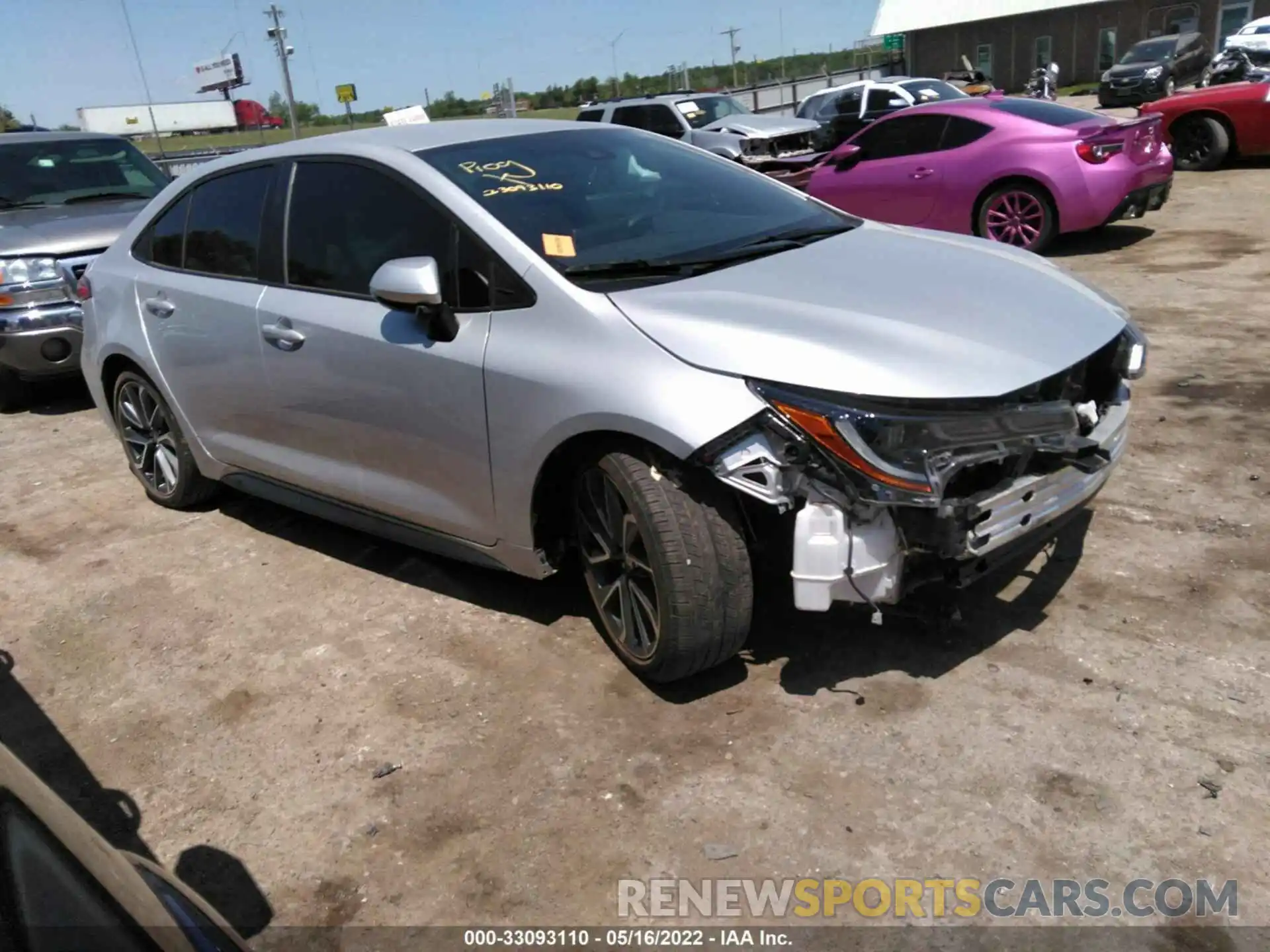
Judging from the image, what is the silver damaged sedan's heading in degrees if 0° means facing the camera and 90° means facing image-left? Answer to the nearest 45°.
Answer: approximately 315°

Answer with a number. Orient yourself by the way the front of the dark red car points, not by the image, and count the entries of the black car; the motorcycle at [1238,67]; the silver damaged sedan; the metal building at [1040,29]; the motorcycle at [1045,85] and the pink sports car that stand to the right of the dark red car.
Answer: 4

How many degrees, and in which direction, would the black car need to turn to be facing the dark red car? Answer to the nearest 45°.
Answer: approximately 45° to its left

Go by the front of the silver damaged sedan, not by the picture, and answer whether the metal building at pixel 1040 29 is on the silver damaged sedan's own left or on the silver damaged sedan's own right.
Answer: on the silver damaged sedan's own left

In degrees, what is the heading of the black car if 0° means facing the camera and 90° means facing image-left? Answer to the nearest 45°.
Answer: approximately 45°

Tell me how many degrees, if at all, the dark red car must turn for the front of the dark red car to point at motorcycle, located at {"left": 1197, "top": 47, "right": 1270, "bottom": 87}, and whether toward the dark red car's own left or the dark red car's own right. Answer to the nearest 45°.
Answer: approximately 90° to the dark red car's own right

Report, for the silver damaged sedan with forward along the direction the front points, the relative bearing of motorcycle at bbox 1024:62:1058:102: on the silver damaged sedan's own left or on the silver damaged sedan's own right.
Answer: on the silver damaged sedan's own left

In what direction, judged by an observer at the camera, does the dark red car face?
facing to the left of the viewer

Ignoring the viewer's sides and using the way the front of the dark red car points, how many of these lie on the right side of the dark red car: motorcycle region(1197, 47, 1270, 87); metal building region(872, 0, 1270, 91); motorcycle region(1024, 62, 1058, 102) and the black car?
4

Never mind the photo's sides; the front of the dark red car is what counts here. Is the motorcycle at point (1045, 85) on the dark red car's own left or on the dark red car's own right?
on the dark red car's own right

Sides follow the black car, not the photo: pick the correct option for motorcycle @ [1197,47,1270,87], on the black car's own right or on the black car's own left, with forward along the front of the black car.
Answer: on the black car's own left

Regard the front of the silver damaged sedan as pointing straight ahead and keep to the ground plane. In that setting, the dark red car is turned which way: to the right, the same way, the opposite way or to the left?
the opposite way

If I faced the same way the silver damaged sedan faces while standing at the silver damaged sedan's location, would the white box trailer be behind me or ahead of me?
behind

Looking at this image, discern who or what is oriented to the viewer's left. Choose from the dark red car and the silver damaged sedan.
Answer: the dark red car

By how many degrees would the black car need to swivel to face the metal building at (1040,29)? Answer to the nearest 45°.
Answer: approximately 135° to its right

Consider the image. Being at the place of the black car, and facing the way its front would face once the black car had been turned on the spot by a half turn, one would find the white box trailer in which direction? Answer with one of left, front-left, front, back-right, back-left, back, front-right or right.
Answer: back-left

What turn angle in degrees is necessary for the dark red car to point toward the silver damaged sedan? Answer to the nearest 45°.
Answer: approximately 90° to its left

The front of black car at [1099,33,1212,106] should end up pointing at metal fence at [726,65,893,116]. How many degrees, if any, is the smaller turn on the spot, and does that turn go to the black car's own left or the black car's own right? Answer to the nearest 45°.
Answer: approximately 90° to the black car's own right

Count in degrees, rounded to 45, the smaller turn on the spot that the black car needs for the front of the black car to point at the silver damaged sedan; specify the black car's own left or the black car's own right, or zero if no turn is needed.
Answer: approximately 45° to the black car's own left

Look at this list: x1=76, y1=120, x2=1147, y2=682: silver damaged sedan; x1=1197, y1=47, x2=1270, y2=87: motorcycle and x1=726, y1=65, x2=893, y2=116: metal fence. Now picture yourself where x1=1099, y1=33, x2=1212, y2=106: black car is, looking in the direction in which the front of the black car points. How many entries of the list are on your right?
1
